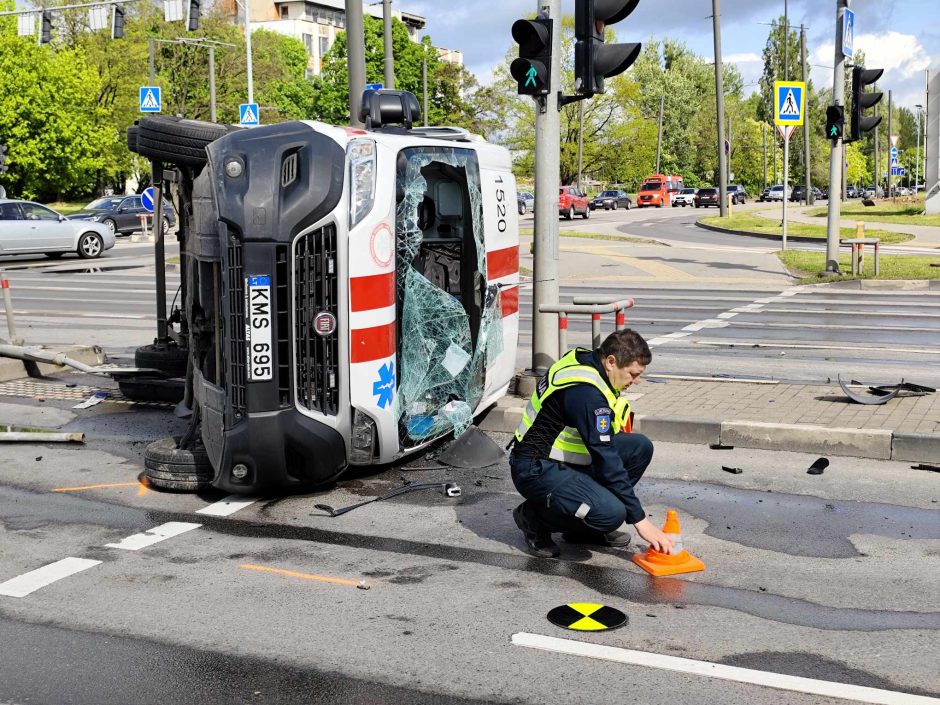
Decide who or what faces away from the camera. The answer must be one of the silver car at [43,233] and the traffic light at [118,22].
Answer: the traffic light

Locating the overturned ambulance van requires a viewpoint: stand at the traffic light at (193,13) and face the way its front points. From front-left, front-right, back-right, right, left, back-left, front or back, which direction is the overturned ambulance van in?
back

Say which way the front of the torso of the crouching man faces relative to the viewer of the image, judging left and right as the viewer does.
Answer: facing to the right of the viewer

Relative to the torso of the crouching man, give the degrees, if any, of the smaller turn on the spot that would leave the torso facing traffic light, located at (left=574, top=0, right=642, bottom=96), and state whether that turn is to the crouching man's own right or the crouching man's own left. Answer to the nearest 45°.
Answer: approximately 90° to the crouching man's own left

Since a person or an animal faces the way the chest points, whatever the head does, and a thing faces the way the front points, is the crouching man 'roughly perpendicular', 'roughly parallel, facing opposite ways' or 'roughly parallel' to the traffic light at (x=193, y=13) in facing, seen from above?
roughly perpendicular

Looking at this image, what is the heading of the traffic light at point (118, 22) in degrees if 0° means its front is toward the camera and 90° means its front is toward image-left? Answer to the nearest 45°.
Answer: approximately 180°

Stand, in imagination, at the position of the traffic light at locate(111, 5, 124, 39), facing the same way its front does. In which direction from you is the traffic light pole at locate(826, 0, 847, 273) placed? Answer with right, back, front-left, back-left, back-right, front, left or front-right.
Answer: back-right

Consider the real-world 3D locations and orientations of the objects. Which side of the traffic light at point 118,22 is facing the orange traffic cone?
back

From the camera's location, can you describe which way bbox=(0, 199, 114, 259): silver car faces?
facing to the right of the viewer
